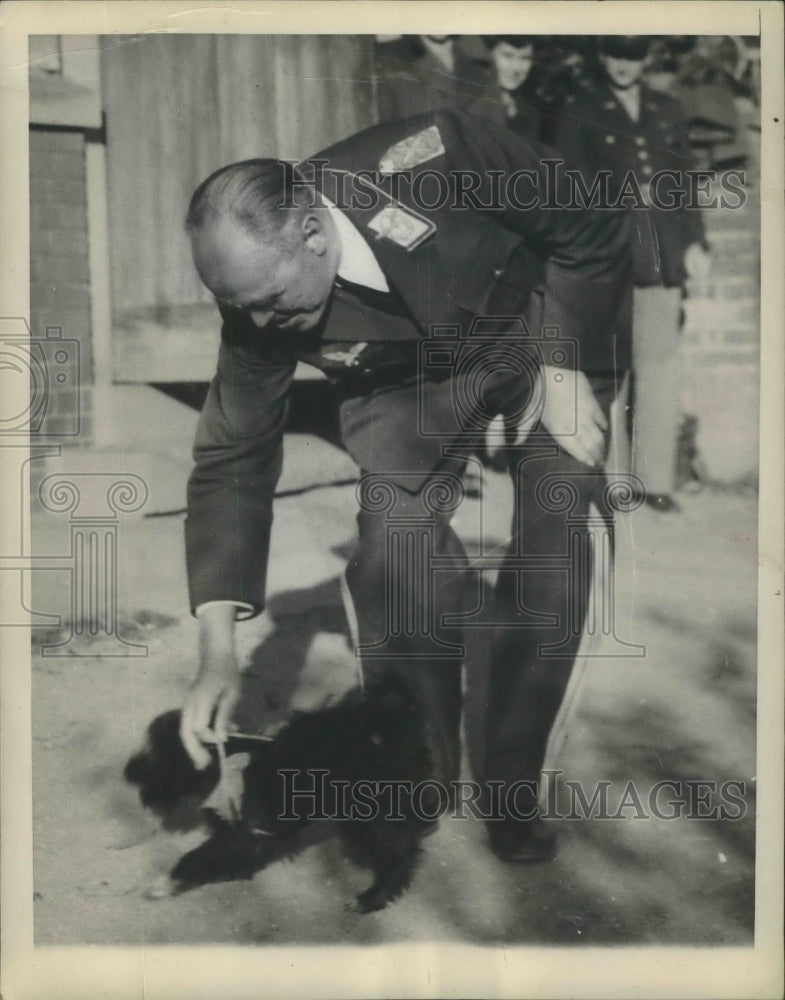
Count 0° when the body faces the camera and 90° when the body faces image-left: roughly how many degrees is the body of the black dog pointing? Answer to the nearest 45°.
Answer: approximately 90°

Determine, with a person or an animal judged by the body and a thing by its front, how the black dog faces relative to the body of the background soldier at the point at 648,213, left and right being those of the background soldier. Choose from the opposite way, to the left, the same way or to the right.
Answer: to the right

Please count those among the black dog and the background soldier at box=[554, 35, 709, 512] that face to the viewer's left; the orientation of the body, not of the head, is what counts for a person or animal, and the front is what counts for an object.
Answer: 1

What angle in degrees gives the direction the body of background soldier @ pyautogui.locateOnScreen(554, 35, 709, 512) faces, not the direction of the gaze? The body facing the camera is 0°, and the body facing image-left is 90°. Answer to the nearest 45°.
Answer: approximately 0°
